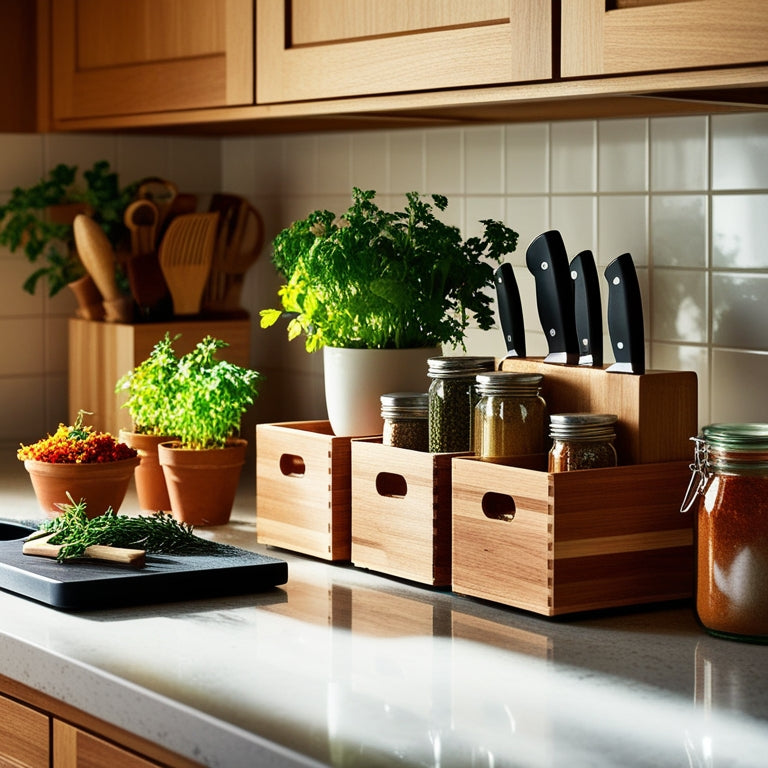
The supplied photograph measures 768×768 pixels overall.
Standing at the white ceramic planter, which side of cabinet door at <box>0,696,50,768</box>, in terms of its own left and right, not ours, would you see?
back

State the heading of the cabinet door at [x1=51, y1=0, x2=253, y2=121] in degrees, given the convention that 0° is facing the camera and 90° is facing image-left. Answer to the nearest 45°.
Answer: approximately 45°

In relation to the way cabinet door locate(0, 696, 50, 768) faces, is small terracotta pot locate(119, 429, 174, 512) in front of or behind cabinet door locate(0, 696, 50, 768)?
behind

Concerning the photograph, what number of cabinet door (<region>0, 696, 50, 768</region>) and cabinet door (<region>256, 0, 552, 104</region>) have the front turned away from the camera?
0

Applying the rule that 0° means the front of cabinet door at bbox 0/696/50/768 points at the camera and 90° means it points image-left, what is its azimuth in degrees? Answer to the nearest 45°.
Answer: approximately 45°

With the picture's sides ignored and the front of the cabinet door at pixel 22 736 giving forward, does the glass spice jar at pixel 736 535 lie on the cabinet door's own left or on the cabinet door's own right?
on the cabinet door's own left
